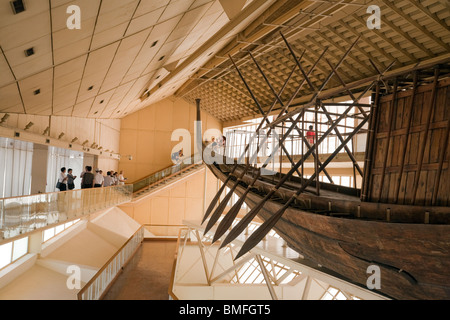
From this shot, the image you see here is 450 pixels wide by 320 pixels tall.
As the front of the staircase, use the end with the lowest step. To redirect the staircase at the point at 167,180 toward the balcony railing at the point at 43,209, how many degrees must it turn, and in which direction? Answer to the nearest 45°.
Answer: approximately 90° to its left

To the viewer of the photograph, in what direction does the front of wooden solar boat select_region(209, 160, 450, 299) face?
facing away from the viewer and to the left of the viewer

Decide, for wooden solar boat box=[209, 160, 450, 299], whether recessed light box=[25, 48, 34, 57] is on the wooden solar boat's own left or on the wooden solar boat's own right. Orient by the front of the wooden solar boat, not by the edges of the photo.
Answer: on the wooden solar boat's own left

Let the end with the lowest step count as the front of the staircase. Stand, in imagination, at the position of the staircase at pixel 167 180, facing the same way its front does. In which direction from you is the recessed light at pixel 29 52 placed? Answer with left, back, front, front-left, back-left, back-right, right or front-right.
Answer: left
